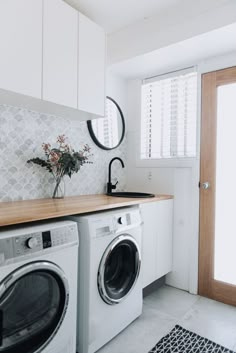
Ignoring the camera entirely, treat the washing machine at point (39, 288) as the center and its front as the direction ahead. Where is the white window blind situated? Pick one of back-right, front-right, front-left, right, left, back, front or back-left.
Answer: left

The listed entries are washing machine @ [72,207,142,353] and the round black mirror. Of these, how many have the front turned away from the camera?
0

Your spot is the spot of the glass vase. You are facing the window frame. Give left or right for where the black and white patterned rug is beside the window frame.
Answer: right

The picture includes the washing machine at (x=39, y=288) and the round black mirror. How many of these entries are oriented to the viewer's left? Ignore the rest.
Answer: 0

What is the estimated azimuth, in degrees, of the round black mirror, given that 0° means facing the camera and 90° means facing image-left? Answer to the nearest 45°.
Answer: approximately 315°

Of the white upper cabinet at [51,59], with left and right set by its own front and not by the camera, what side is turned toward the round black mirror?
left

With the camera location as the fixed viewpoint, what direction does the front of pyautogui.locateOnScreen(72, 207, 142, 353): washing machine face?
facing the viewer and to the right of the viewer

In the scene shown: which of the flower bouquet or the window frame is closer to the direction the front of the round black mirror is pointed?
the window frame
